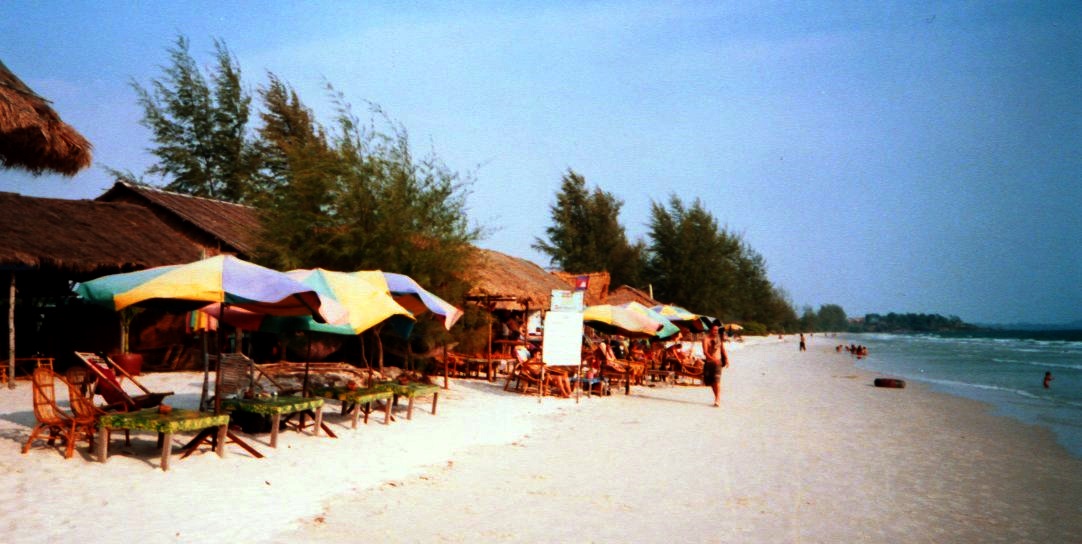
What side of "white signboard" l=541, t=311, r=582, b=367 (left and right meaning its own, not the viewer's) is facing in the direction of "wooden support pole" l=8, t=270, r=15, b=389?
right

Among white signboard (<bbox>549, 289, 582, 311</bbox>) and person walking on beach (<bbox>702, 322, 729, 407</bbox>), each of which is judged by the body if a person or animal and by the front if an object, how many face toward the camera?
2

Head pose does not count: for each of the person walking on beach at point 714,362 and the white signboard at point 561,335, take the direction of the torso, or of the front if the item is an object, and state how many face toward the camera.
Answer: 2

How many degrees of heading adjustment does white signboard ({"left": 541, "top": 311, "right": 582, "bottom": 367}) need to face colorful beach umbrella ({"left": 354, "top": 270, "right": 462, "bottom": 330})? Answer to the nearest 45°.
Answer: approximately 45° to its right

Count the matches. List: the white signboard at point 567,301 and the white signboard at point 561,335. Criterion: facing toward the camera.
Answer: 2

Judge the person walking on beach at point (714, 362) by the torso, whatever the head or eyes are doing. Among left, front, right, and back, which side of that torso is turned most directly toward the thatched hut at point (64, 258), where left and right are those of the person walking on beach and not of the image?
right

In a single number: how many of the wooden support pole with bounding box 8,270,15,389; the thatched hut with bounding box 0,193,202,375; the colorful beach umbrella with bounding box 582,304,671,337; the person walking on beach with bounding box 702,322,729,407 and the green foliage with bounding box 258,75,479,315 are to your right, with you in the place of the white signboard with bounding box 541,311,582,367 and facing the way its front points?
3
